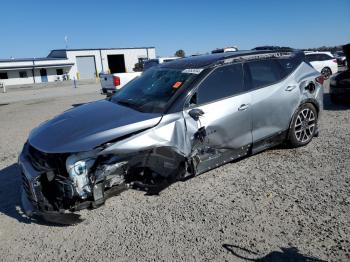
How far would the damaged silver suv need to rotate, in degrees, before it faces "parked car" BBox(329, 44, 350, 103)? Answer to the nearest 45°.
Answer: approximately 180°

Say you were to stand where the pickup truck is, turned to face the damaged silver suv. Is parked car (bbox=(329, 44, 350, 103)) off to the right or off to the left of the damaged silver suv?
left

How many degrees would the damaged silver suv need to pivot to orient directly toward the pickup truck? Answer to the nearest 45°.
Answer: approximately 135° to its right

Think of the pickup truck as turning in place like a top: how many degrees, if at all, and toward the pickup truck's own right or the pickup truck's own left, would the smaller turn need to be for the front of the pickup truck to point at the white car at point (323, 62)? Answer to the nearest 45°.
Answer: approximately 45° to the pickup truck's own right

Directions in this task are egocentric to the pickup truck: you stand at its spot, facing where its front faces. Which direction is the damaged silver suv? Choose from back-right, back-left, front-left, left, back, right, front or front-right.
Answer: back-right

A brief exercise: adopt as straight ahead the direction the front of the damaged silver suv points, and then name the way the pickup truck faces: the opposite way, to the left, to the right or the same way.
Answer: the opposite way

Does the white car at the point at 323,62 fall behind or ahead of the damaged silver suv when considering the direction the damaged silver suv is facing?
behind

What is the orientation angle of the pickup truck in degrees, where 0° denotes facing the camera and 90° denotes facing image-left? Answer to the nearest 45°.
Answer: approximately 225°

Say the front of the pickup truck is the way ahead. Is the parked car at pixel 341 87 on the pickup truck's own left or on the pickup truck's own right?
on the pickup truck's own right
